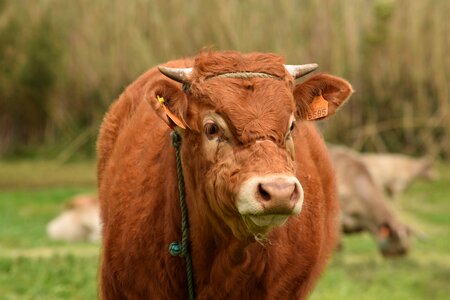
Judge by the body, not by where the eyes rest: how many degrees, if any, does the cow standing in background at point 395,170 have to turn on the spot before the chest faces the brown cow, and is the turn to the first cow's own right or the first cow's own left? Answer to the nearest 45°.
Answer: approximately 90° to the first cow's own right

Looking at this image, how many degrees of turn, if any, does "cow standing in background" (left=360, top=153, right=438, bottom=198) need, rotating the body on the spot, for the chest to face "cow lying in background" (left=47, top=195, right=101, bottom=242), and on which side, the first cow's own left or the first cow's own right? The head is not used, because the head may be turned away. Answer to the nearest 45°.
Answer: approximately 135° to the first cow's own right

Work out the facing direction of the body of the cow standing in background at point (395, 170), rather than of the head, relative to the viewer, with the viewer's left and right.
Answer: facing to the right of the viewer
